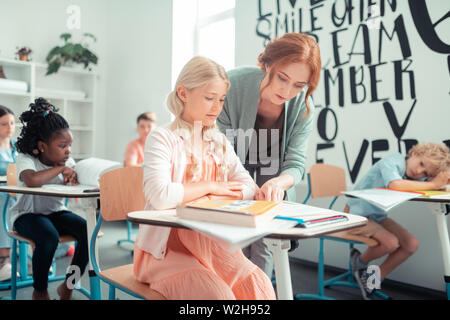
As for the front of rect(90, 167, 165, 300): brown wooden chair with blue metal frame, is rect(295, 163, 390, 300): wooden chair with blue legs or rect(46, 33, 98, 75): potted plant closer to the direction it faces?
the wooden chair with blue legs

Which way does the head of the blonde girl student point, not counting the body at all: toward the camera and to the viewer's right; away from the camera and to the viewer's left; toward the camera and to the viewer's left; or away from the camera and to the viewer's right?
toward the camera and to the viewer's right

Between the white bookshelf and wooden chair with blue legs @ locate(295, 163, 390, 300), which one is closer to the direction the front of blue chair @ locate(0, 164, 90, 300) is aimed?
the wooden chair with blue legs

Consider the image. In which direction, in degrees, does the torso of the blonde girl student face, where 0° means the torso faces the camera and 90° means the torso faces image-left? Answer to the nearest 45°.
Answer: approximately 315°

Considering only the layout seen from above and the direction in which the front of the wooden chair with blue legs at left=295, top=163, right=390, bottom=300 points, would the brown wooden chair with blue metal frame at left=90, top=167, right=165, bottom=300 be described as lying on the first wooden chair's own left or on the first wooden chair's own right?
on the first wooden chair's own right
